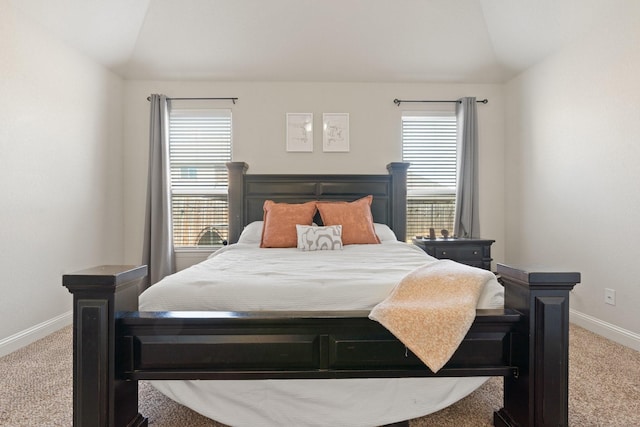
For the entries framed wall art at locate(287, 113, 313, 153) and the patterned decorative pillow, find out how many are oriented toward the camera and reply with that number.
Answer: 2

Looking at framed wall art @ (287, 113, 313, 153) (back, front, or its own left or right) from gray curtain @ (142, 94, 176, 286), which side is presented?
right

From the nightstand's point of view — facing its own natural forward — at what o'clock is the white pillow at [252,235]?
The white pillow is roughly at 2 o'clock from the nightstand.

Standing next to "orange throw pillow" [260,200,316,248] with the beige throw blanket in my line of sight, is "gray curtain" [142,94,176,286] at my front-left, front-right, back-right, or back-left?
back-right

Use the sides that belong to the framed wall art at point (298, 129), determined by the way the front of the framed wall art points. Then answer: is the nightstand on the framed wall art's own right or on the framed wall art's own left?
on the framed wall art's own left

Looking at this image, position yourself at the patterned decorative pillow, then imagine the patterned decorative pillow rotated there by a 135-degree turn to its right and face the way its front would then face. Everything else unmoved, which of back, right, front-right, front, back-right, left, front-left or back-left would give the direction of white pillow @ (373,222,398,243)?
right

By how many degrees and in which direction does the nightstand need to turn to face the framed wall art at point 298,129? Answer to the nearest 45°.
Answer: approximately 90° to its right

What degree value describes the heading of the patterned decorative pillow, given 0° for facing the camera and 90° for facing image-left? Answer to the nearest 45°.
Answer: approximately 0°
